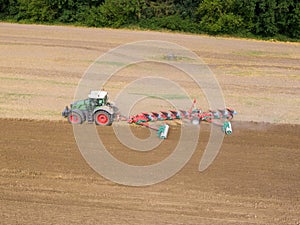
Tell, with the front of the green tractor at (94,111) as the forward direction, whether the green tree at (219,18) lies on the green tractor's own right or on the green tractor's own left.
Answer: on the green tractor's own right

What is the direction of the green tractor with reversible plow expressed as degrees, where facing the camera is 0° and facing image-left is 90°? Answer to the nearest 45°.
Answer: approximately 90°

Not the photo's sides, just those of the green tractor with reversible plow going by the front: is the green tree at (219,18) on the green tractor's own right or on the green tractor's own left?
on the green tractor's own right
